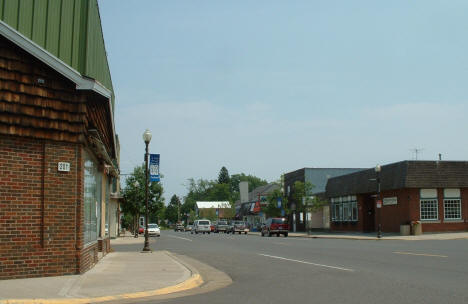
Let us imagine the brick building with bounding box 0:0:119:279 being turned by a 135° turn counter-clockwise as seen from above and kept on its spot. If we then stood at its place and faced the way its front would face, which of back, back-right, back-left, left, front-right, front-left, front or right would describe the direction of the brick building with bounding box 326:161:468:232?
right

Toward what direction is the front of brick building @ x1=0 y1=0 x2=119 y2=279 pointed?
to the viewer's right
